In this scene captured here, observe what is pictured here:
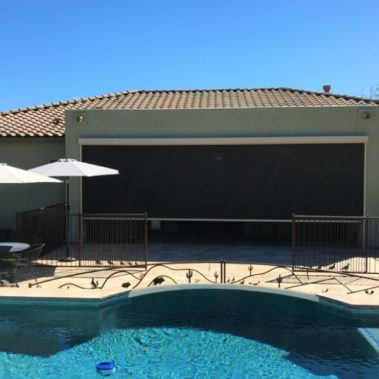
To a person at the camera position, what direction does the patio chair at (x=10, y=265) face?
facing away from the viewer

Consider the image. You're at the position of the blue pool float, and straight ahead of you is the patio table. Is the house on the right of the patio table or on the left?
right

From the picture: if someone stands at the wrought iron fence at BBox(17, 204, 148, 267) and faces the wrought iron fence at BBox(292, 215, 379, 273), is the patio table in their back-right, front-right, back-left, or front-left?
back-right

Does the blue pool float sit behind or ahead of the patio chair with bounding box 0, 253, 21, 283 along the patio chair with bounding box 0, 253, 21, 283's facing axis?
behind

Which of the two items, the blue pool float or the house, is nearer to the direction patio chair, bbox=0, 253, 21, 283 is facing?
the house

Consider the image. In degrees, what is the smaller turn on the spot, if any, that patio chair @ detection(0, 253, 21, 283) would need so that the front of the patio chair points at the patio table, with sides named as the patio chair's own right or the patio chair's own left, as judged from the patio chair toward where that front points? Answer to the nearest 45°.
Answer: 0° — it already faces it

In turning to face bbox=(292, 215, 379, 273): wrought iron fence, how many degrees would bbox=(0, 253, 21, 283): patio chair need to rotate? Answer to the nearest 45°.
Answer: approximately 90° to its right

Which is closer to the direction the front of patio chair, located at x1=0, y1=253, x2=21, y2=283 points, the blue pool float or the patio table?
the patio table

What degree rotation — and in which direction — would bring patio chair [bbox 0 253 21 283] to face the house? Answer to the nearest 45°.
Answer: approximately 45° to its right

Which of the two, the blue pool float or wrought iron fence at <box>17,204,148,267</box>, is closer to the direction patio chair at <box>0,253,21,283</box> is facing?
the wrought iron fence
